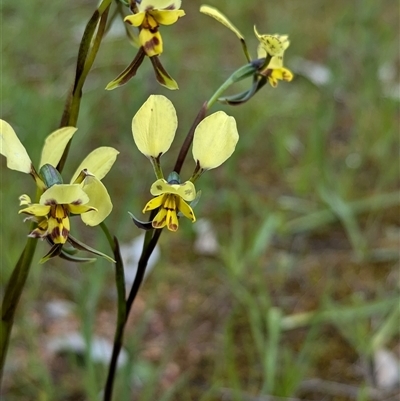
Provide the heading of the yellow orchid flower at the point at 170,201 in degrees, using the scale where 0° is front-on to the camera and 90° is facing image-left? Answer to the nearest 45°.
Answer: approximately 0°
